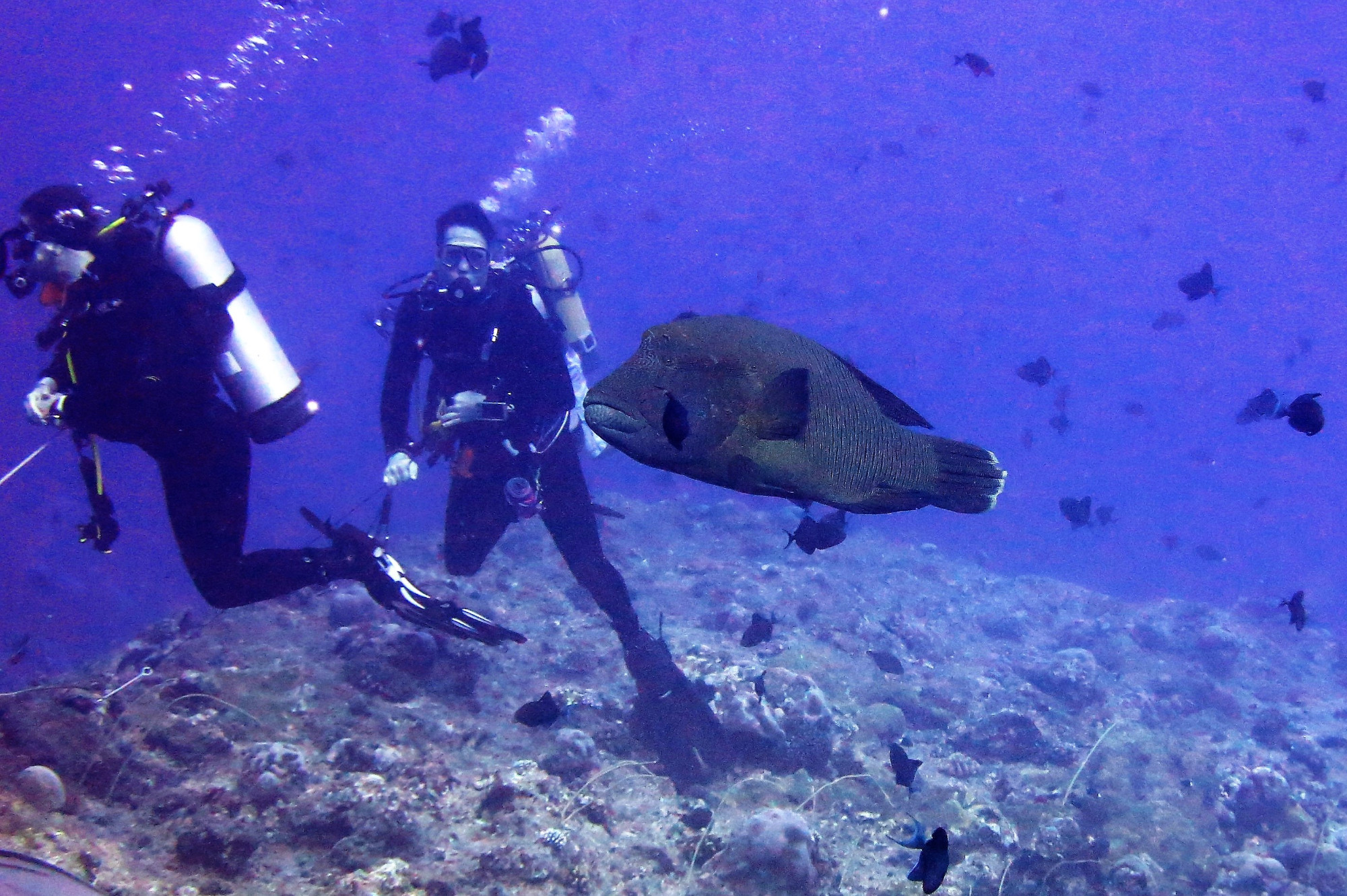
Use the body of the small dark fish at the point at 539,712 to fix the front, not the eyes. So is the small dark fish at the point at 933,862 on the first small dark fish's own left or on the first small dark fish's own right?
on the first small dark fish's own left

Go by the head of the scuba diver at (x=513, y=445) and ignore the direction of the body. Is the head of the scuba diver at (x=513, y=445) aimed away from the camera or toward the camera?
toward the camera

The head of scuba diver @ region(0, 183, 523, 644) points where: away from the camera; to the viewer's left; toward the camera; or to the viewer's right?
to the viewer's left

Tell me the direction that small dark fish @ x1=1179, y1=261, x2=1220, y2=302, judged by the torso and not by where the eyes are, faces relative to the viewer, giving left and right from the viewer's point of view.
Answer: facing to the left of the viewer

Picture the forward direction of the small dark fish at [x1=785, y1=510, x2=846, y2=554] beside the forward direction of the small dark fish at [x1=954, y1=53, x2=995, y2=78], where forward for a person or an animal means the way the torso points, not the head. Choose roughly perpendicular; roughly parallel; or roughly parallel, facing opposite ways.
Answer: roughly parallel
